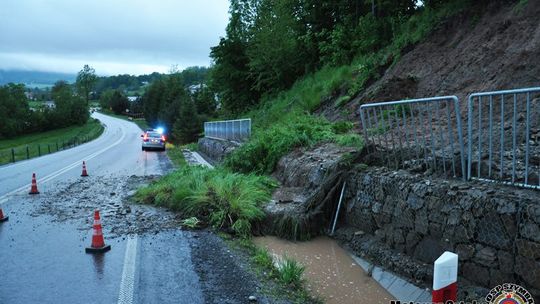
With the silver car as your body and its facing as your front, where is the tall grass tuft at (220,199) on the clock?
The tall grass tuft is roughly at 6 o'clock from the silver car.

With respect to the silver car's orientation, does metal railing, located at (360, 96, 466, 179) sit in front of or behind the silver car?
behind

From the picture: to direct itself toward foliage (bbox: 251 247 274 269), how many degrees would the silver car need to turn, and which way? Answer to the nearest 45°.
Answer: approximately 180°

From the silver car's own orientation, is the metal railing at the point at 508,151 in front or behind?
behind

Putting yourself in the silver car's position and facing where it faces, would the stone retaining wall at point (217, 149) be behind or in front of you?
behind

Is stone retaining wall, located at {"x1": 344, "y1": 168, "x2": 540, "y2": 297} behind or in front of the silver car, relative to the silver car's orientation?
behind

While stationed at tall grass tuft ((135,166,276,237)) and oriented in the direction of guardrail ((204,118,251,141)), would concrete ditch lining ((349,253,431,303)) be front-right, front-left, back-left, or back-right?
back-right

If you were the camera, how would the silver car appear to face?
facing away from the viewer

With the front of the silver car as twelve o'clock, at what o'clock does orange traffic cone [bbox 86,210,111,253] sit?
The orange traffic cone is roughly at 6 o'clock from the silver car.

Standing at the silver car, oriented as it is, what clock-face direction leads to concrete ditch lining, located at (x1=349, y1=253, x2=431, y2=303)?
The concrete ditch lining is roughly at 6 o'clock from the silver car.

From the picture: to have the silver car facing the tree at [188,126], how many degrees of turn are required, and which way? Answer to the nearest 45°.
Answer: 0° — it already faces it
